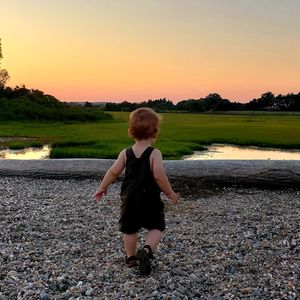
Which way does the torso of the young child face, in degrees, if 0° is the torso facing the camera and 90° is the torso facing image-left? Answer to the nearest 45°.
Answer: approximately 180°

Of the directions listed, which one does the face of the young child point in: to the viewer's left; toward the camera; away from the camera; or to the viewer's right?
away from the camera
